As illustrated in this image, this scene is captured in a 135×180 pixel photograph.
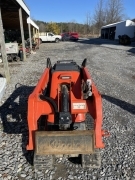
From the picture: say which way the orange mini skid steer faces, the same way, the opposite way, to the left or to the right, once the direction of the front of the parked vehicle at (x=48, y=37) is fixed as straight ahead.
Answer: to the right

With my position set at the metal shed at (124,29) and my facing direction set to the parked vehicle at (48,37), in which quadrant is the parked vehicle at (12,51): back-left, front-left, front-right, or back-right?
front-left

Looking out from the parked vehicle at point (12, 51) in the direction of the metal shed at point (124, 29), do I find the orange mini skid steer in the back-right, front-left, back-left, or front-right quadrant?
back-right

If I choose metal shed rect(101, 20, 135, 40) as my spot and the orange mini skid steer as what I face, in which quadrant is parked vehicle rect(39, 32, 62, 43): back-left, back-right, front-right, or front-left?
front-right

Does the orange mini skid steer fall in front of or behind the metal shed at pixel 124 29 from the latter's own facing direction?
in front

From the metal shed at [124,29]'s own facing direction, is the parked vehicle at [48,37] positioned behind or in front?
in front

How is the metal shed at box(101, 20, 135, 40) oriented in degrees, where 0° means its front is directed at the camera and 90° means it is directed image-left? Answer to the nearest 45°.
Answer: approximately 45°
